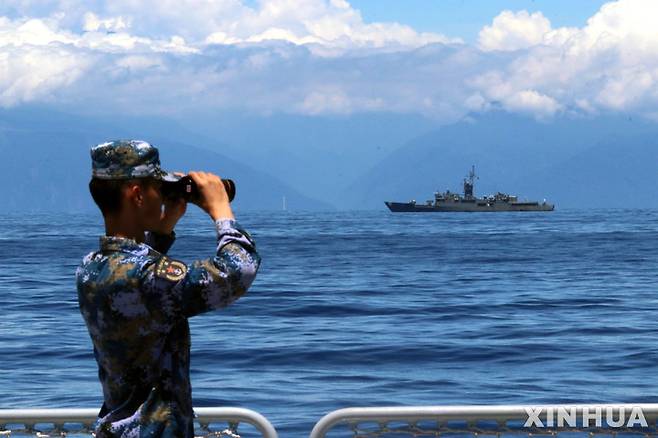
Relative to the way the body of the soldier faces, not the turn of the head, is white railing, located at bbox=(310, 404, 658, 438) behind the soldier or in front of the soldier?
in front

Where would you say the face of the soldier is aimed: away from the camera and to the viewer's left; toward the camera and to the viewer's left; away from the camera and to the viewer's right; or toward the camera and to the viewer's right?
away from the camera and to the viewer's right

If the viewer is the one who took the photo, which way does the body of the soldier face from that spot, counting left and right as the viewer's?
facing away from the viewer and to the right of the viewer
